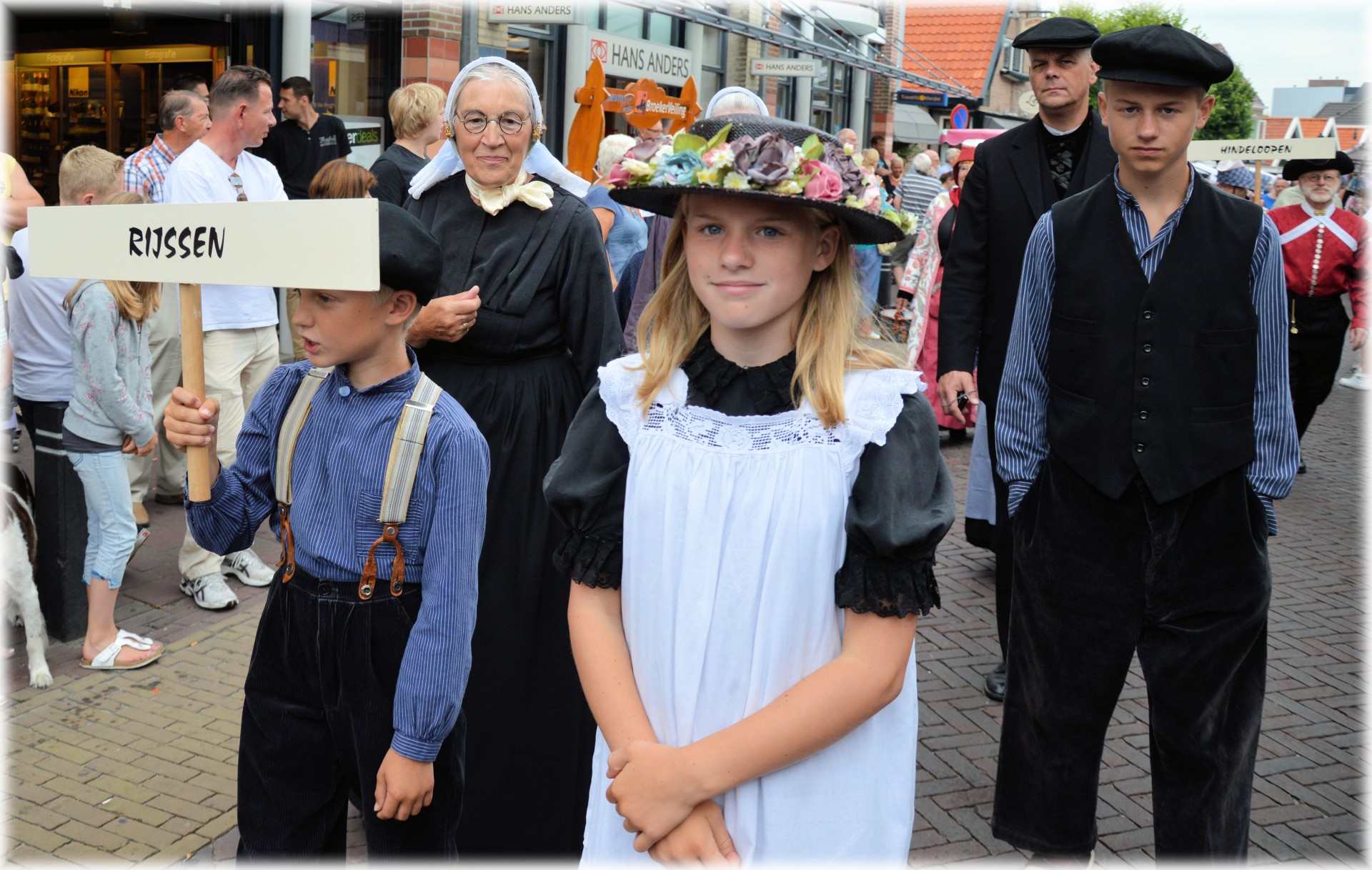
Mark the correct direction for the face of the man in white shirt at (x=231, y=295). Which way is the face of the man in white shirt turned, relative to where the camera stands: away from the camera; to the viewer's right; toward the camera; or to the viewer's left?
to the viewer's right

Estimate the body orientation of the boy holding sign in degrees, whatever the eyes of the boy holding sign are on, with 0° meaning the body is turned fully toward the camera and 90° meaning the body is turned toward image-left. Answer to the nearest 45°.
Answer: approximately 45°

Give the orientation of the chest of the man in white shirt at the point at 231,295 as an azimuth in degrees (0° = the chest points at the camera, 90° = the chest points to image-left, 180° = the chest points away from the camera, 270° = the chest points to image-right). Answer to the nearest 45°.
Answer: approximately 315°

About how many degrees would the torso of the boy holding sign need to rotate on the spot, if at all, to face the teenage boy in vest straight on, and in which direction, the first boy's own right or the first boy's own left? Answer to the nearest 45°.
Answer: approximately 135° to the first boy's own left

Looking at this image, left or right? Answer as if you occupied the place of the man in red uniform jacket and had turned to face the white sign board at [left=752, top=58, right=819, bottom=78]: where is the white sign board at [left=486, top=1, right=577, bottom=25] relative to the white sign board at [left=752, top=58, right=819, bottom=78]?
left

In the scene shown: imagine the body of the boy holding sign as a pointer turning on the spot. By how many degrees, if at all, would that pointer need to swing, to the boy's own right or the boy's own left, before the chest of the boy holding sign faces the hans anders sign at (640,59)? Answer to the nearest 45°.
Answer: approximately 135° to the boy's own right
